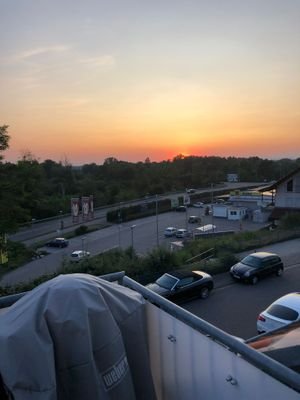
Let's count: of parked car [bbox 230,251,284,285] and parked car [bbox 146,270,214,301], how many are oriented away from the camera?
0

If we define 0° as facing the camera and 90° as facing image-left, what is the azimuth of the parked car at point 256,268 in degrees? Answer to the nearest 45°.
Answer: approximately 45°

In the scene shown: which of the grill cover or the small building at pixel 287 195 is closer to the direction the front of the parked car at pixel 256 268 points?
the grill cover

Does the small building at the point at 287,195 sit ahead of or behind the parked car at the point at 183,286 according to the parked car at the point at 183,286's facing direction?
behind

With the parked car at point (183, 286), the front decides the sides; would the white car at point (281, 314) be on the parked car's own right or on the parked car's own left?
on the parked car's own left

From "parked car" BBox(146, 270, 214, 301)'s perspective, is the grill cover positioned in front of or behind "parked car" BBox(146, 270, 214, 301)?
in front

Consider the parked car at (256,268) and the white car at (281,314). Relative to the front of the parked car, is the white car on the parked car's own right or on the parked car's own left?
on the parked car's own left

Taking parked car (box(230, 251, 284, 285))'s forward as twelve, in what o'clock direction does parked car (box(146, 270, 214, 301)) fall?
parked car (box(146, 270, 214, 301)) is roughly at 12 o'clock from parked car (box(230, 251, 284, 285)).

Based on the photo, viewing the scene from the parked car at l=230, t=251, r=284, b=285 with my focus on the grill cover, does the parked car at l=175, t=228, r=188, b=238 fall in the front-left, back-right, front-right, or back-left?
back-right
